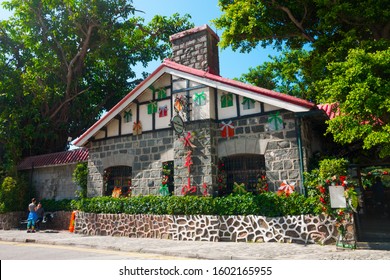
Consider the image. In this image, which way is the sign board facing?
toward the camera

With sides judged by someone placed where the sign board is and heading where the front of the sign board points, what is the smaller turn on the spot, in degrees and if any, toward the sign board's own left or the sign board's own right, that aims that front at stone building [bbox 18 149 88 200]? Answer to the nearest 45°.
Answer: approximately 90° to the sign board's own right

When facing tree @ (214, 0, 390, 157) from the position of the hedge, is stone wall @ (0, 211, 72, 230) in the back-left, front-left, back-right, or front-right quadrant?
back-left

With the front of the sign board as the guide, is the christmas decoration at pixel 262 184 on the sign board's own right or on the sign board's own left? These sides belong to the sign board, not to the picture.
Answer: on the sign board's own right

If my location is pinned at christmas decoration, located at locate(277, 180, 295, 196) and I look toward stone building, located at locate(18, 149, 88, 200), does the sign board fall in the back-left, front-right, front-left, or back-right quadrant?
back-left

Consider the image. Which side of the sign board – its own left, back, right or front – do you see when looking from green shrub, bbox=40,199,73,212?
right

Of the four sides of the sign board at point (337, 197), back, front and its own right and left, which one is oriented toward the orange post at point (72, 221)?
right
